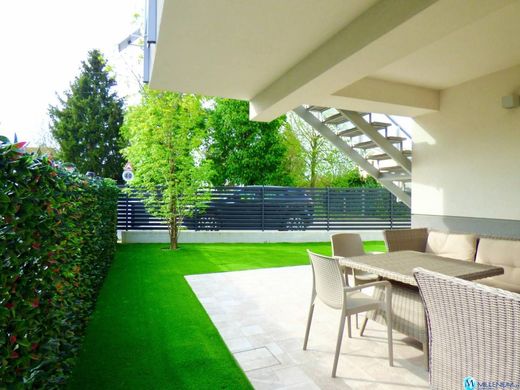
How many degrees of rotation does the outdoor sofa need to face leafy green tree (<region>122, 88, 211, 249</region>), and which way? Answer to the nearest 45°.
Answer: approximately 45° to its right

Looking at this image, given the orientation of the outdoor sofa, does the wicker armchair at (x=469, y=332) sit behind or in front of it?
in front

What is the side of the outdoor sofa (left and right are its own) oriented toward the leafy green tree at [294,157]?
right

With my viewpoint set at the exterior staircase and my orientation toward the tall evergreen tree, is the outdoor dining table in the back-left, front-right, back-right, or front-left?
back-left

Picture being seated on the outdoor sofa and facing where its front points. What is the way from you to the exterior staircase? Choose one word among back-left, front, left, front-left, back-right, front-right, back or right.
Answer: right

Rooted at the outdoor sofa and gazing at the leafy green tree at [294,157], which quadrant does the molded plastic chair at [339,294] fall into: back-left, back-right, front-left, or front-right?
back-left

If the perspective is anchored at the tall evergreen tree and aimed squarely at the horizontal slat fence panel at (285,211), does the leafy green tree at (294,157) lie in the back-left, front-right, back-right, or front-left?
front-left

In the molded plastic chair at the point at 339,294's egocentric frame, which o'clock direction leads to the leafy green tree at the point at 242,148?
The leafy green tree is roughly at 10 o'clock from the molded plastic chair.

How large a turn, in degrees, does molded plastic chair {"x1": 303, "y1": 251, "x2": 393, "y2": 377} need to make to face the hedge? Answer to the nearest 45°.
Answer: approximately 180°

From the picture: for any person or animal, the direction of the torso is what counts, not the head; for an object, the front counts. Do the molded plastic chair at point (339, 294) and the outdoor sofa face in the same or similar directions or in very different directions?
very different directions

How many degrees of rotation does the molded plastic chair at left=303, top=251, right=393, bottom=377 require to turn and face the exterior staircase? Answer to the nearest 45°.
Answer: approximately 45° to its left

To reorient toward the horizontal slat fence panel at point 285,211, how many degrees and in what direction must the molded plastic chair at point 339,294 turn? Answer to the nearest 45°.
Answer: approximately 45° to its left

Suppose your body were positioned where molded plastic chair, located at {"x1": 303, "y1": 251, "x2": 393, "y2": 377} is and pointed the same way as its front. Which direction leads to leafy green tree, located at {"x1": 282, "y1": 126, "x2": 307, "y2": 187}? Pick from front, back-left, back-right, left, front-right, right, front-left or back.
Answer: front-left

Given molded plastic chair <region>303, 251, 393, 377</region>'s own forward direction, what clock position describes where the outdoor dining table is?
The outdoor dining table is roughly at 12 o'clock from the molded plastic chair.

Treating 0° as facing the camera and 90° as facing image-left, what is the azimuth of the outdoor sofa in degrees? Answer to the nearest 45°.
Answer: approximately 45°

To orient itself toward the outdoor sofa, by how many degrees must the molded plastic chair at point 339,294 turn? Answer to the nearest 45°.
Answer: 0° — it already faces it

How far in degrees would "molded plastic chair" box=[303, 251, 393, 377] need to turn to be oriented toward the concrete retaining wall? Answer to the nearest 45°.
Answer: approximately 90° to its left
